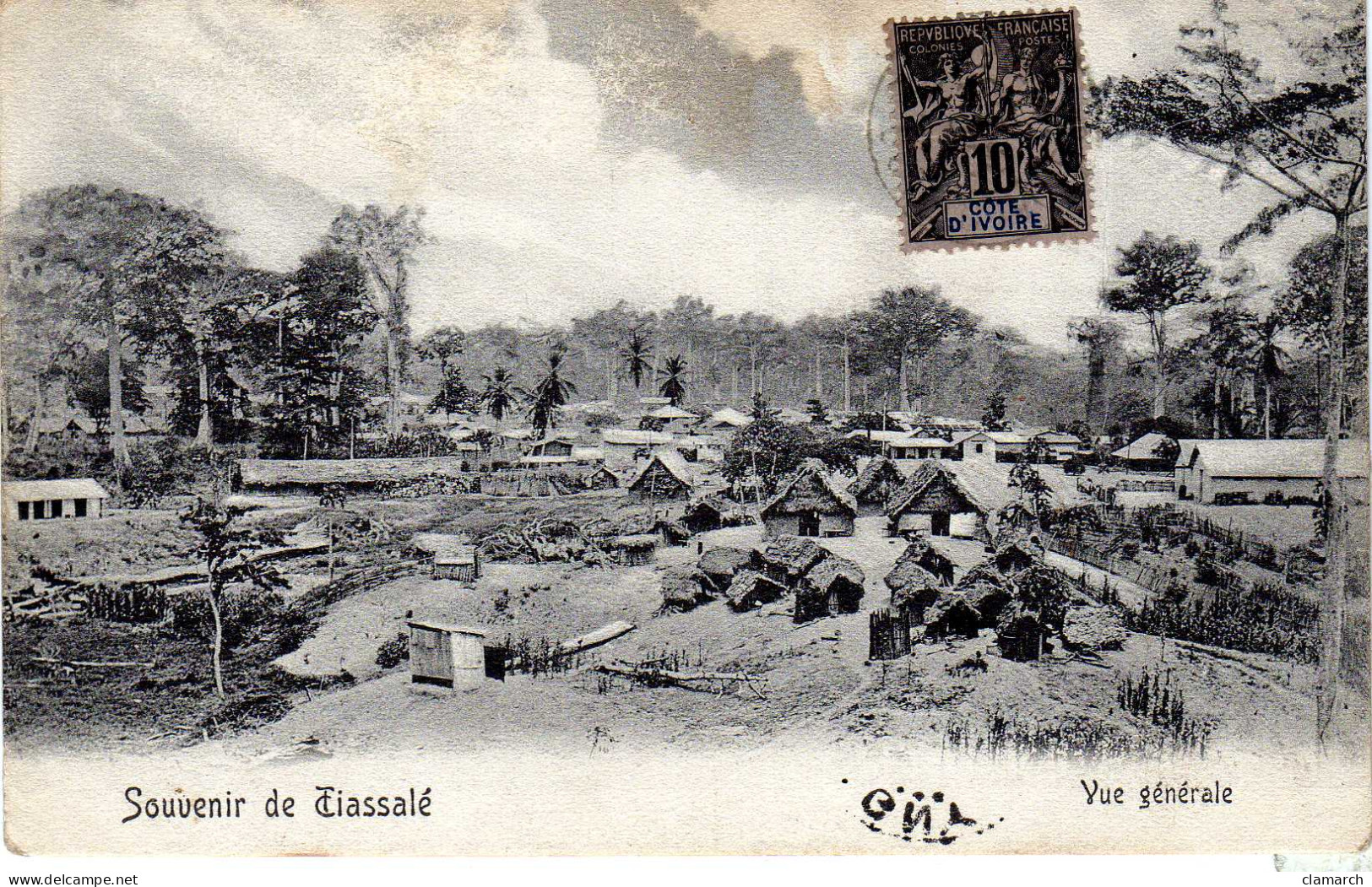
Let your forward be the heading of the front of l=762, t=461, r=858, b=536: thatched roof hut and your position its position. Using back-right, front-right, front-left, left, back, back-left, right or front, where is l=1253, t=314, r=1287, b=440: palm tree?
left

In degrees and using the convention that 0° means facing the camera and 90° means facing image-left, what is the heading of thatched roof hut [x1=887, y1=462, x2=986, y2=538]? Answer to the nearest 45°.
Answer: approximately 0°

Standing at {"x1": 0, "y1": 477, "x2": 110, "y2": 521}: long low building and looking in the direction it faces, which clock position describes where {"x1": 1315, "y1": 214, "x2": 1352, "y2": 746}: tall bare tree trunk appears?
The tall bare tree trunk is roughly at 10 o'clock from the long low building.
